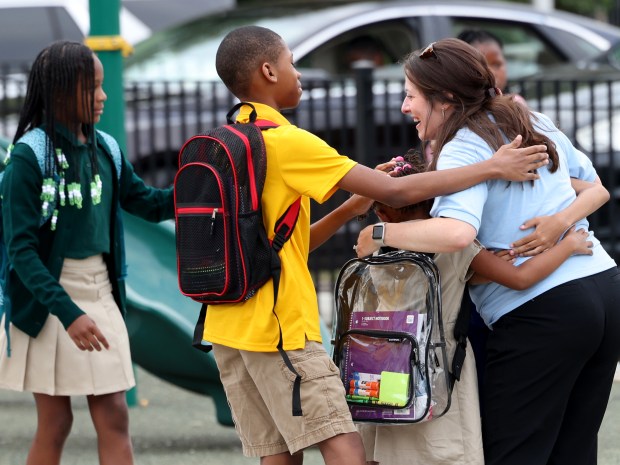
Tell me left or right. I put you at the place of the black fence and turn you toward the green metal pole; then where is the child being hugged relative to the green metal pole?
left

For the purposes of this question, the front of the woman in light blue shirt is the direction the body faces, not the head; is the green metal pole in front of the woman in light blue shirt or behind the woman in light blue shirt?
in front

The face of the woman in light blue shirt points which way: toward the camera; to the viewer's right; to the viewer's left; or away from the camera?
to the viewer's left
